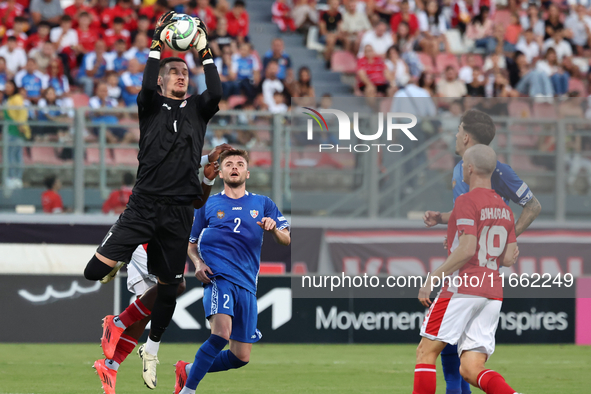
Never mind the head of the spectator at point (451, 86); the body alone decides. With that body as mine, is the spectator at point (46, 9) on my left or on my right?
on my right

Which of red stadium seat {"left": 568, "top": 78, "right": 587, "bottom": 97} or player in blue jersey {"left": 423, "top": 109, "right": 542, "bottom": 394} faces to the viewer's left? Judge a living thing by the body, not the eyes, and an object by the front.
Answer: the player in blue jersey

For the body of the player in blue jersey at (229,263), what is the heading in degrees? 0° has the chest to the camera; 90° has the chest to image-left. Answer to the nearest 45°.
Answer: approximately 0°

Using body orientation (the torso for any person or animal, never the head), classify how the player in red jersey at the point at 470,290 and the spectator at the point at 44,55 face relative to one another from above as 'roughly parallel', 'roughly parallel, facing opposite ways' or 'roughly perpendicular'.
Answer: roughly parallel, facing opposite ways

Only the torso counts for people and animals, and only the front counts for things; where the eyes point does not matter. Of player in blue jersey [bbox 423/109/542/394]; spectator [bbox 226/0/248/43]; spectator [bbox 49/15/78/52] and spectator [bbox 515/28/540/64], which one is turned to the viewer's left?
the player in blue jersey

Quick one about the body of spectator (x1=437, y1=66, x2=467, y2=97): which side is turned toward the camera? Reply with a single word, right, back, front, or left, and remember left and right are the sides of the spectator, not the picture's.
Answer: front

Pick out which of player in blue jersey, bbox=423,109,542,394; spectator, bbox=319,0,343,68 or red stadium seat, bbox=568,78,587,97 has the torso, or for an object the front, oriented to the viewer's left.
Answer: the player in blue jersey

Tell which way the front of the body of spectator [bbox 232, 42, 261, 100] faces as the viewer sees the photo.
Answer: toward the camera

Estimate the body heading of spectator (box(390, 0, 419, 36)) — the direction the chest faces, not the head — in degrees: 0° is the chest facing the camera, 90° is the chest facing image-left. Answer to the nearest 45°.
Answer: approximately 0°

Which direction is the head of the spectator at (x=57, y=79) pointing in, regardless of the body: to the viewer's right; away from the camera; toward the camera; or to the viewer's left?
toward the camera

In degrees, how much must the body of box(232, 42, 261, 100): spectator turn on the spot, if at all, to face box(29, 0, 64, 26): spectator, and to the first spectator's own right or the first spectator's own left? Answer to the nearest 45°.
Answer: approximately 90° to the first spectator's own right

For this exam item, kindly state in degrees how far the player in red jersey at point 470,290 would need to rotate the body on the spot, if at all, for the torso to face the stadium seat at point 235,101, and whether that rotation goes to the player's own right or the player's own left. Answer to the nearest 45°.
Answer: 0° — they already face it

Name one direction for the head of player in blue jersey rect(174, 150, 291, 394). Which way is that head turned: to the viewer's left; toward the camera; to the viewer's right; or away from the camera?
toward the camera

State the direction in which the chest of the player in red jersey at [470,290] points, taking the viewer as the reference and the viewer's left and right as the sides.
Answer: facing away from the viewer and to the left of the viewer

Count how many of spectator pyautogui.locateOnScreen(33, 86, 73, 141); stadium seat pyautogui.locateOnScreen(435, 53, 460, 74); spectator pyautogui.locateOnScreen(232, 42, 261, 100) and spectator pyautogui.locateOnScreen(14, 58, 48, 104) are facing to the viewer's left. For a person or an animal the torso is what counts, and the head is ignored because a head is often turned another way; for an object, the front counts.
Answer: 0

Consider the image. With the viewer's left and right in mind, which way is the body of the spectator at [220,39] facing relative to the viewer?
facing the viewer

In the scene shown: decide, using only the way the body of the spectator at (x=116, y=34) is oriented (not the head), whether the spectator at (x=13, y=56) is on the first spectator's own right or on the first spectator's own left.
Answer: on the first spectator's own right

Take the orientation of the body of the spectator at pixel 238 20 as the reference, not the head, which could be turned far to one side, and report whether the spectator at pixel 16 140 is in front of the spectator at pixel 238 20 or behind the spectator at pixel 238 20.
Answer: in front

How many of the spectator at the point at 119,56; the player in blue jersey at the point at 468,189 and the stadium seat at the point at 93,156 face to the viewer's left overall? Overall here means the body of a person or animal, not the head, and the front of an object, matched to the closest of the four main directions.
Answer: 1

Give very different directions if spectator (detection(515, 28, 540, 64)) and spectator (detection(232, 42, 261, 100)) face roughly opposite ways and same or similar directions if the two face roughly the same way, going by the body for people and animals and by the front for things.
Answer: same or similar directions

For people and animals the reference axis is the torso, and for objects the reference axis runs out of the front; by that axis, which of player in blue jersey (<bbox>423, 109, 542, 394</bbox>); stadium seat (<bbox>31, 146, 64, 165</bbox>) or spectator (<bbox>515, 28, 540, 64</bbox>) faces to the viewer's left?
the player in blue jersey
